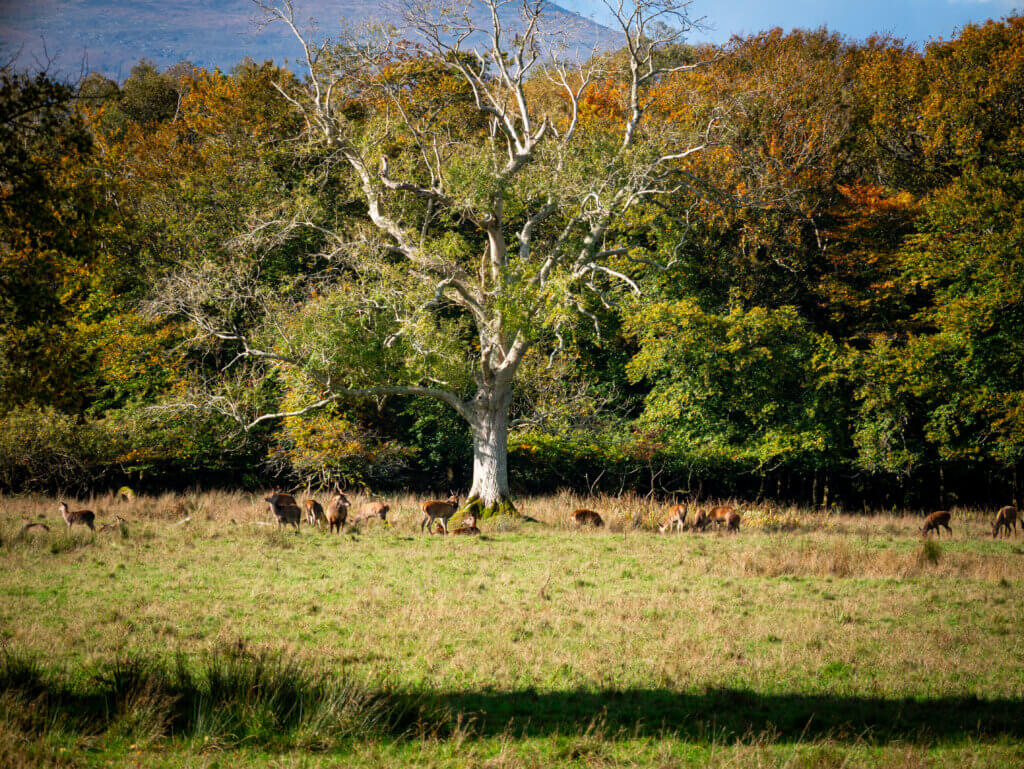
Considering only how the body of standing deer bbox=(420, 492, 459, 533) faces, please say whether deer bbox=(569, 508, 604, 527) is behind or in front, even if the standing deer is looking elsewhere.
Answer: in front

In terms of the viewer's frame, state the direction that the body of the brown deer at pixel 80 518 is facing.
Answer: to the viewer's left

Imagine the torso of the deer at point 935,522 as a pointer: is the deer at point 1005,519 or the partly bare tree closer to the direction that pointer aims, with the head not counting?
the partly bare tree

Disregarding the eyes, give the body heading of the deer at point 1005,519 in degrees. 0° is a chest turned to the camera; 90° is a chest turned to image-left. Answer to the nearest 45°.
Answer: approximately 45°

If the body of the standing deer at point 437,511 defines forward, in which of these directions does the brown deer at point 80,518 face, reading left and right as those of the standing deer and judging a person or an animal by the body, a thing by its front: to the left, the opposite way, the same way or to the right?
the opposite way

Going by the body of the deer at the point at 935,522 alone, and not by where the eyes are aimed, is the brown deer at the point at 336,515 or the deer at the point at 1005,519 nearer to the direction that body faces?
the brown deer

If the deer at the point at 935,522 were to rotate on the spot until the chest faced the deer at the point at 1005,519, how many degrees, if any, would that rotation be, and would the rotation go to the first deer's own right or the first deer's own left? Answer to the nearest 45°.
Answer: approximately 135° to the first deer's own right
